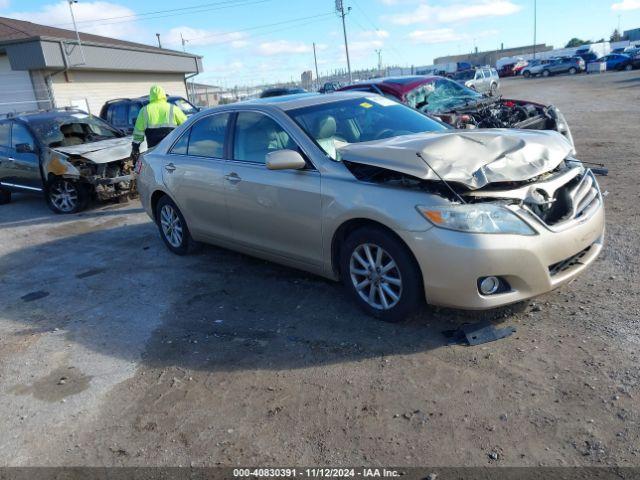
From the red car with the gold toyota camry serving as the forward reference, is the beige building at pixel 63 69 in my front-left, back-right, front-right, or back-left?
back-right

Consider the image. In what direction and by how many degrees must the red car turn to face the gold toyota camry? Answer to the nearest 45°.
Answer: approximately 45° to its right

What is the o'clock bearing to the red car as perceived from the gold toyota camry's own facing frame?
The red car is roughly at 8 o'clock from the gold toyota camry.

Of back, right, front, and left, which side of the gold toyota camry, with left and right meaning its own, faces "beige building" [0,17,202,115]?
back

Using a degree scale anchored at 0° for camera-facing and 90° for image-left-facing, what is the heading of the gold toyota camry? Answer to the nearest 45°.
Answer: approximately 315°

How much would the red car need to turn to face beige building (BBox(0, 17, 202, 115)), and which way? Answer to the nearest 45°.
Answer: approximately 180°

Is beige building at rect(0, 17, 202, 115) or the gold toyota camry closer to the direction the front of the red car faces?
the gold toyota camry
